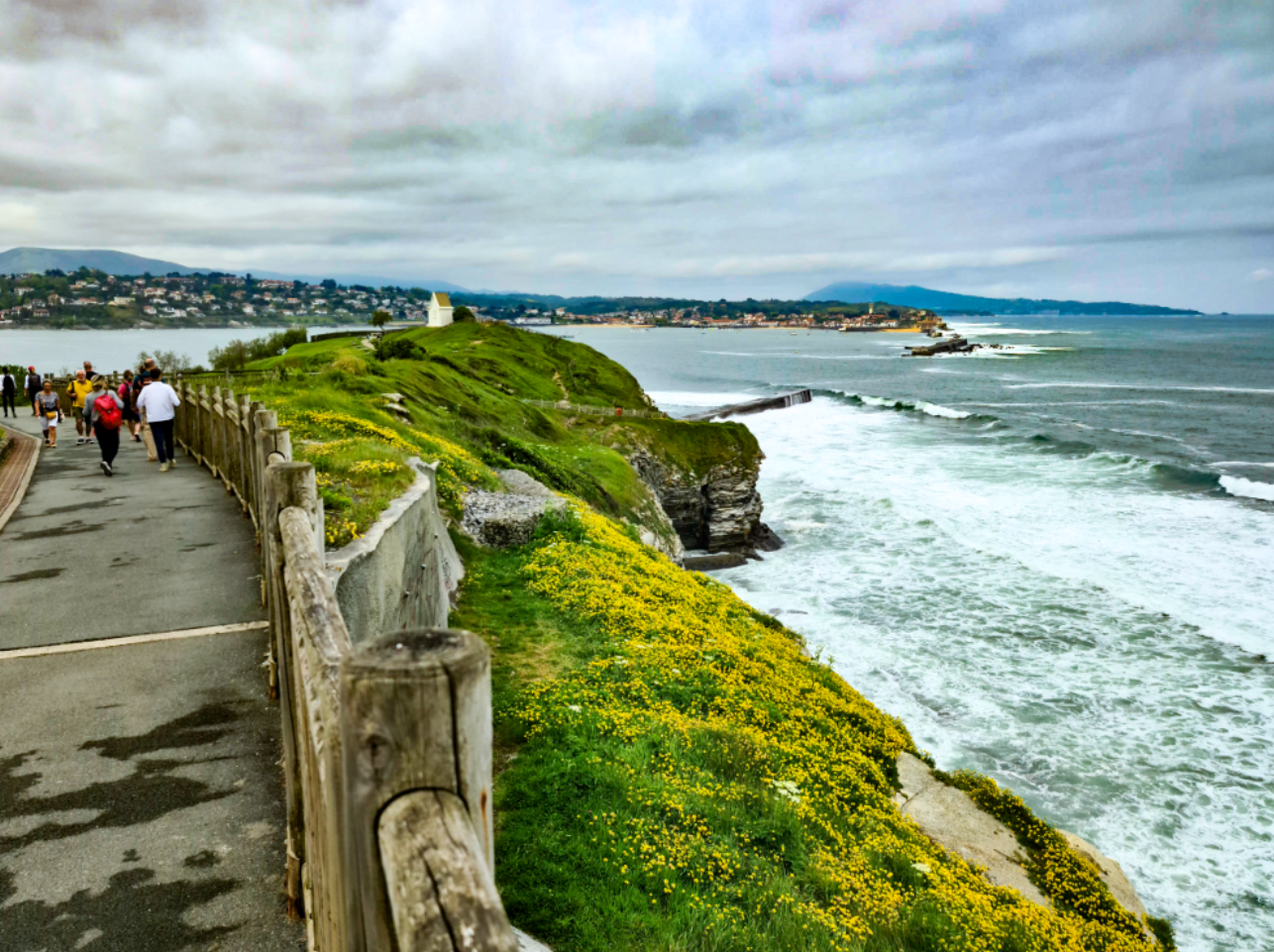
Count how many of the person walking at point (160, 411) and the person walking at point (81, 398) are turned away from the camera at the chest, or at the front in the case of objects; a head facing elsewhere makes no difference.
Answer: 1

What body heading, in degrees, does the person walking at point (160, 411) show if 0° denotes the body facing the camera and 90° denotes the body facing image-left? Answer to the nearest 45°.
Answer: approximately 180°

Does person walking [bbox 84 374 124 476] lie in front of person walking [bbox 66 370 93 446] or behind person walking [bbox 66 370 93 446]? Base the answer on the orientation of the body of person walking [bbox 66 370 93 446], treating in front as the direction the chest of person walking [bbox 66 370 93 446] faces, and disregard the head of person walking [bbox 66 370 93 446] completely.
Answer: in front

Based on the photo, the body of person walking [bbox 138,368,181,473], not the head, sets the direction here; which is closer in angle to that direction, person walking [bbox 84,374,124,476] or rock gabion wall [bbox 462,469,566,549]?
the person walking

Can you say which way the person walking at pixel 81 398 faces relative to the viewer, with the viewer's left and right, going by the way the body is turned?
facing the viewer

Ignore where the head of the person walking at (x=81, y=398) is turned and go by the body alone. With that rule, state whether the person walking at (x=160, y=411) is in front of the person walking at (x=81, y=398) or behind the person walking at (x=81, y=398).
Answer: in front

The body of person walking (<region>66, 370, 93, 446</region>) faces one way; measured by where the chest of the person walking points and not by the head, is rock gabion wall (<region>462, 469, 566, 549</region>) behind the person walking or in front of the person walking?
in front

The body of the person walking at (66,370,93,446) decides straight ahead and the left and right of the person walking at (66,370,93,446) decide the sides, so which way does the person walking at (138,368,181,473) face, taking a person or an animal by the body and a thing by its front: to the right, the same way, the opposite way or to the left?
the opposite way

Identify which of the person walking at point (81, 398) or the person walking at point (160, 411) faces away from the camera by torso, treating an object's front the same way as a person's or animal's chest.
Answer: the person walking at point (160, 411)
